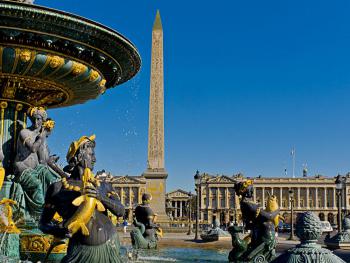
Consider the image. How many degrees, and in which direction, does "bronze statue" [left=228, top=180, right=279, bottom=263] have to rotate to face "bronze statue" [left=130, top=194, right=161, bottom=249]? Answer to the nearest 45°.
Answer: approximately 135° to its left

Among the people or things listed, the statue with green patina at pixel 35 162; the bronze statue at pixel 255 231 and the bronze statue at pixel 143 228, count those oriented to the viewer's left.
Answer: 0

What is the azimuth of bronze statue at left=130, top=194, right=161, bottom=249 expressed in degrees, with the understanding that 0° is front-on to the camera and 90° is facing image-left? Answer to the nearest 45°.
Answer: approximately 225°

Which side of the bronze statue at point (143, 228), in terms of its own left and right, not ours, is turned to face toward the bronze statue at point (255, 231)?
right

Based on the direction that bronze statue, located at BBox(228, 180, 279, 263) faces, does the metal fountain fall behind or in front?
behind

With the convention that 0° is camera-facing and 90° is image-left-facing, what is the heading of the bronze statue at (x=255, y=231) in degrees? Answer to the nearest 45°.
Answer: approximately 270°

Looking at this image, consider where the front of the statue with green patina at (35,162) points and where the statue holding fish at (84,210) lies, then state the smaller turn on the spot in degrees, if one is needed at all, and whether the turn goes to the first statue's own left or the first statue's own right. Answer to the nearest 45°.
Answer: approximately 45° to the first statue's own right

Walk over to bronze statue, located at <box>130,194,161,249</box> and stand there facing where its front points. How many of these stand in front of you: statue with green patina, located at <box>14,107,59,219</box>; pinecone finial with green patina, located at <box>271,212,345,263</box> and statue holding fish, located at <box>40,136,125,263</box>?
0
